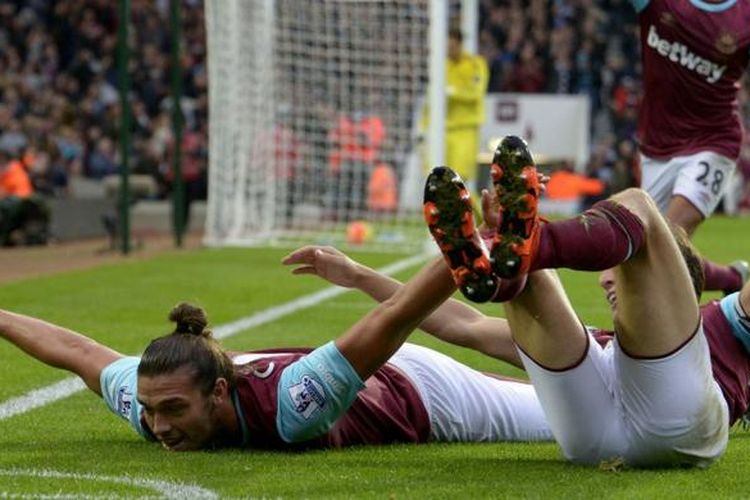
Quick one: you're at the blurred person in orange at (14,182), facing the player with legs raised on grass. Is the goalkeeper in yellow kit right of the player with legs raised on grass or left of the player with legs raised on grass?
left

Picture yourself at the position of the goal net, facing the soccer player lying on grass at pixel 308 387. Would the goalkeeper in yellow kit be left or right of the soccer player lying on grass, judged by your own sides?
left

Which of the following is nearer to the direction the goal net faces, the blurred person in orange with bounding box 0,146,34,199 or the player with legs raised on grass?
the player with legs raised on grass
